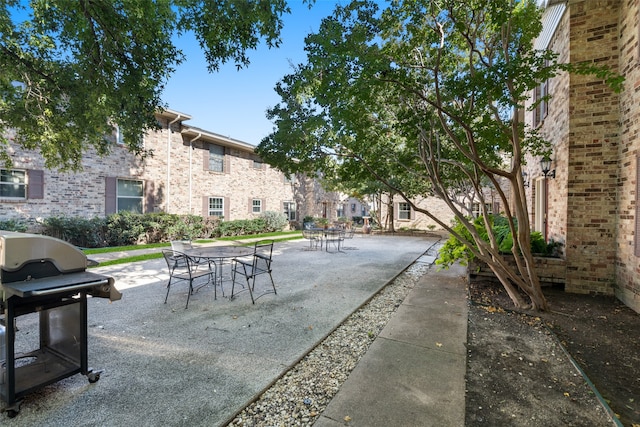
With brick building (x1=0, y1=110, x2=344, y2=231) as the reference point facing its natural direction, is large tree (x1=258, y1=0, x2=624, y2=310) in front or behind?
in front

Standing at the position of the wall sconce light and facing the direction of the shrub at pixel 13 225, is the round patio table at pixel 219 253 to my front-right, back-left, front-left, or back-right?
front-left

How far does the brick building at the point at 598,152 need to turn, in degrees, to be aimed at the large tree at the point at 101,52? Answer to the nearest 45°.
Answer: approximately 45° to its left

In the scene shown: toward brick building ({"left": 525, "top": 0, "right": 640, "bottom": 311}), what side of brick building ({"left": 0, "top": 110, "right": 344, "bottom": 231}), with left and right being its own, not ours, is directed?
front

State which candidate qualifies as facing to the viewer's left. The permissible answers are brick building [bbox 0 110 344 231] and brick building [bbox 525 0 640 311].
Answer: brick building [bbox 525 0 640 311]

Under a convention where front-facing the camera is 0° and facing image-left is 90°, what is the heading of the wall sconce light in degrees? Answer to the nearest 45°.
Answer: approximately 90°

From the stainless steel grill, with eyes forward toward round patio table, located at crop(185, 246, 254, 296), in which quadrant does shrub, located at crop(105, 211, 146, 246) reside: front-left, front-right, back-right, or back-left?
front-left

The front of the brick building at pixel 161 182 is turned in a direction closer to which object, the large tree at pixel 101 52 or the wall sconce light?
the wall sconce light

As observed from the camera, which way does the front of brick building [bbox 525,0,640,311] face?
facing to the left of the viewer

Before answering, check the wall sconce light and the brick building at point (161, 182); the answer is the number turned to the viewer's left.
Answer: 1

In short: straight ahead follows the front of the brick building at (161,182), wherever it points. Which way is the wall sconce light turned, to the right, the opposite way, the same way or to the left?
the opposite way

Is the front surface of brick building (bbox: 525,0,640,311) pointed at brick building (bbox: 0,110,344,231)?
yes

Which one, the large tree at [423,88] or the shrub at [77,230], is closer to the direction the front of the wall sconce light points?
the shrub

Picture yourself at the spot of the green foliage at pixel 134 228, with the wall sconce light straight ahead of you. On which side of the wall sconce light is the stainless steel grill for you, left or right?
right

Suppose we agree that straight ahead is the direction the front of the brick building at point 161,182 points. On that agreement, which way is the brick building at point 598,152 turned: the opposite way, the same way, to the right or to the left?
the opposite way

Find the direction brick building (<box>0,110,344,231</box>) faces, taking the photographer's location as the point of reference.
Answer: facing the viewer and to the right of the viewer

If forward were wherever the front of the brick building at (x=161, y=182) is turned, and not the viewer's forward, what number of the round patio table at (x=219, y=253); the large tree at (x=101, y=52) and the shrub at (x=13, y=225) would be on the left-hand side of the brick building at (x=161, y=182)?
0
